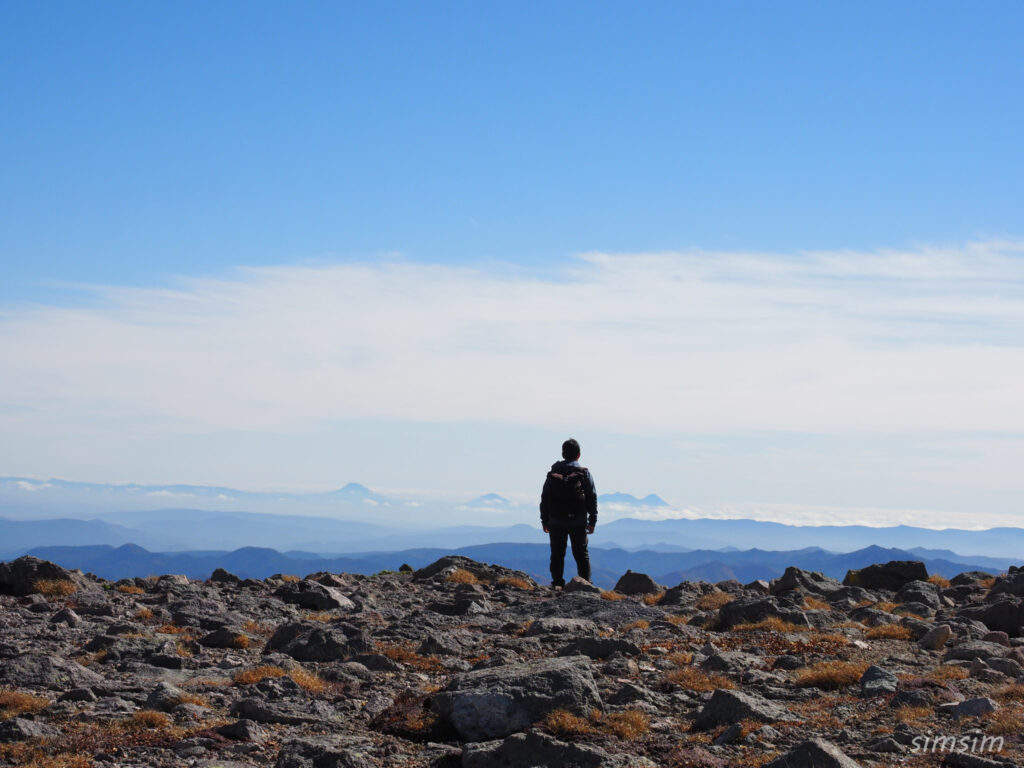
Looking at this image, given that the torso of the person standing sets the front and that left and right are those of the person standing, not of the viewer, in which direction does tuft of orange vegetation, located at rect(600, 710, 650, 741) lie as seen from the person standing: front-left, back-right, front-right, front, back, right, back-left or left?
back

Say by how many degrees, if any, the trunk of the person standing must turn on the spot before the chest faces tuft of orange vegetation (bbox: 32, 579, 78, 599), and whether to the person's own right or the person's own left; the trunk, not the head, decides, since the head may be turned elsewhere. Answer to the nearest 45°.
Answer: approximately 90° to the person's own left

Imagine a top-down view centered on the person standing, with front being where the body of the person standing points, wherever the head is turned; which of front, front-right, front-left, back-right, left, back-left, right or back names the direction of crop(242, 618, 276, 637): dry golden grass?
back-left

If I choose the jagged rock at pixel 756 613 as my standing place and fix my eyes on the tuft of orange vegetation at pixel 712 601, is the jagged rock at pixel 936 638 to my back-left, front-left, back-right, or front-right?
back-right

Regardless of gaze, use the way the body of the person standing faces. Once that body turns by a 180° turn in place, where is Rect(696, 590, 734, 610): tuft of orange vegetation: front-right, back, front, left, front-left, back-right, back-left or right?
front-left

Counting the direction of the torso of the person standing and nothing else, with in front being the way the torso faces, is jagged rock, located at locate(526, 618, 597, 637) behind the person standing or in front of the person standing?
behind

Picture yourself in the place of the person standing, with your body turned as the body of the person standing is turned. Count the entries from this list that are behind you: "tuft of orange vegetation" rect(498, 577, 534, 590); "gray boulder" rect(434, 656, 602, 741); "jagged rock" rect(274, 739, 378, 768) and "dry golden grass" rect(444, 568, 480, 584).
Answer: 2

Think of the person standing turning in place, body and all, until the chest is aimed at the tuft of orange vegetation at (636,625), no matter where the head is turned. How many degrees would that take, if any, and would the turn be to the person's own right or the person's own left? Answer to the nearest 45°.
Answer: approximately 180°

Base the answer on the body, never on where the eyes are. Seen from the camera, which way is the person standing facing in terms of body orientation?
away from the camera

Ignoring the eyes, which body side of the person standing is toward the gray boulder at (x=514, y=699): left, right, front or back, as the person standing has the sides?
back

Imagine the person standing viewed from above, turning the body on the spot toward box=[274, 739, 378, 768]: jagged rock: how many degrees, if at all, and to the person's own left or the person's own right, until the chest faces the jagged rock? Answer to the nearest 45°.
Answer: approximately 180°

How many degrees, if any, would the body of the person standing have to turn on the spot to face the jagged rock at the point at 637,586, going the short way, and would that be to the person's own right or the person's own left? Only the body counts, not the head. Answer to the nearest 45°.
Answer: approximately 45° to the person's own right
